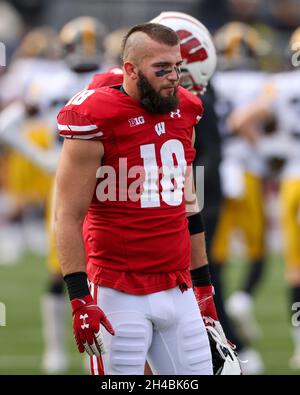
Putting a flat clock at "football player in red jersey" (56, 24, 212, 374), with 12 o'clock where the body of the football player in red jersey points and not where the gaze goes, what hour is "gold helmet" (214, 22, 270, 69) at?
The gold helmet is roughly at 8 o'clock from the football player in red jersey.

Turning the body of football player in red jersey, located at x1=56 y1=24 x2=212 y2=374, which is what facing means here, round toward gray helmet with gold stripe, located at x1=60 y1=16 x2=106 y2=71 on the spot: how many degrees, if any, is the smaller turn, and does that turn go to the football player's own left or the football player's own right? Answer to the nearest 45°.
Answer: approximately 135° to the football player's own left

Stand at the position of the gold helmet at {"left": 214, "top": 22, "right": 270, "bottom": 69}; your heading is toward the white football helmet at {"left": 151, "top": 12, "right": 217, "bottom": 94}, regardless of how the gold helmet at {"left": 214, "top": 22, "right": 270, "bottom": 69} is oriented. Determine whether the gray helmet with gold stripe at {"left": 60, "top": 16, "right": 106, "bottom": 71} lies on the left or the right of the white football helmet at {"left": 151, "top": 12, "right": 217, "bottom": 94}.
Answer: right

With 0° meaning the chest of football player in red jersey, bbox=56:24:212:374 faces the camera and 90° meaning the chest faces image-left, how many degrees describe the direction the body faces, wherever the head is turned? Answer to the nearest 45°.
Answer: approximately 315°
